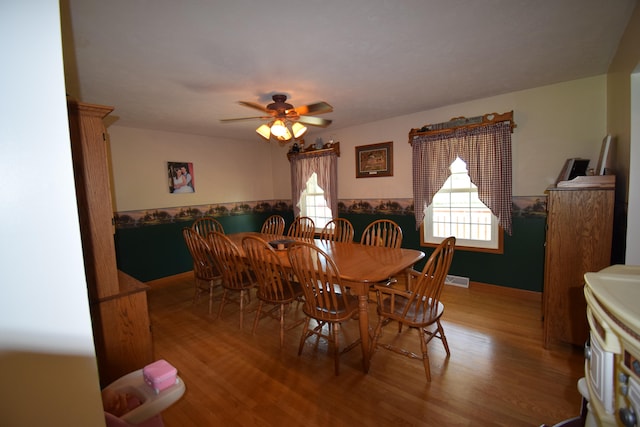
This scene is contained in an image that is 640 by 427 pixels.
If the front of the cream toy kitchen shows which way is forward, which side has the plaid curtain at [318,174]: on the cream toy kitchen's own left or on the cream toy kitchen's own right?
on the cream toy kitchen's own right

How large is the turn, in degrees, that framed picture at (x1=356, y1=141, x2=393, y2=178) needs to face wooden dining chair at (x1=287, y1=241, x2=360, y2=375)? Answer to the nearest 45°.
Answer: approximately 45° to its left

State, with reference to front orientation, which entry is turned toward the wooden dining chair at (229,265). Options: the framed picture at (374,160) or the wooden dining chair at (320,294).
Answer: the framed picture

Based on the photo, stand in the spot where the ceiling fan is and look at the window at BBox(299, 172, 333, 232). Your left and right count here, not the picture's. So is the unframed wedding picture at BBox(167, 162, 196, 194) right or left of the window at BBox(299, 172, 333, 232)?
left

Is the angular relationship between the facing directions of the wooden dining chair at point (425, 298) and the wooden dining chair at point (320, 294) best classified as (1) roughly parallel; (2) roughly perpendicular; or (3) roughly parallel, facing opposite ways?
roughly perpendicular

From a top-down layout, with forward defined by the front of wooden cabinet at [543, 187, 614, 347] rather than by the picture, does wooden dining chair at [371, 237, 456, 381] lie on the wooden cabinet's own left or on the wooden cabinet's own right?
on the wooden cabinet's own left

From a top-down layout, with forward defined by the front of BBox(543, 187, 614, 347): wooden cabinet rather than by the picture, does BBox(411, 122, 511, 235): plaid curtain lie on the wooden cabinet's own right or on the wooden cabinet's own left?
on the wooden cabinet's own right

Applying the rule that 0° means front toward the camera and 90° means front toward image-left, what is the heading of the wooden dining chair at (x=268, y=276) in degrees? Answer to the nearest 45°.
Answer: approximately 225°

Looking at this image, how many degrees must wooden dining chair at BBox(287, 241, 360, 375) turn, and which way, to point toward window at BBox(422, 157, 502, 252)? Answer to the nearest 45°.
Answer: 0° — it already faces it

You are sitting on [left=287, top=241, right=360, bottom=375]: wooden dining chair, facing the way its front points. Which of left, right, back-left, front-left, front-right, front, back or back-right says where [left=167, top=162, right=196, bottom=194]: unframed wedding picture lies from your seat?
left

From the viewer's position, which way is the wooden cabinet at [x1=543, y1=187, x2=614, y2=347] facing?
facing to the left of the viewer

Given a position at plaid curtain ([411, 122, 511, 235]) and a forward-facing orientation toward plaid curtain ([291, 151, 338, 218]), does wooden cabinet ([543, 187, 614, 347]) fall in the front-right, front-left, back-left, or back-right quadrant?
back-left

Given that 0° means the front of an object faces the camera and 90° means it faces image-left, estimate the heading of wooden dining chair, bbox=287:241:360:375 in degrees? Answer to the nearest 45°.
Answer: approximately 225°

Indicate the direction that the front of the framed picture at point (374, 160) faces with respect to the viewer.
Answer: facing the viewer and to the left of the viewer

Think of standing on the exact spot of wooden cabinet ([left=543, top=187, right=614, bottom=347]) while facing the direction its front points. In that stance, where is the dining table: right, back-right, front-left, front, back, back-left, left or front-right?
front-left

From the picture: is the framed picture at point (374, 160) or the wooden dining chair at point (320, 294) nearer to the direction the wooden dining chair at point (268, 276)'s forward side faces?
the framed picture
